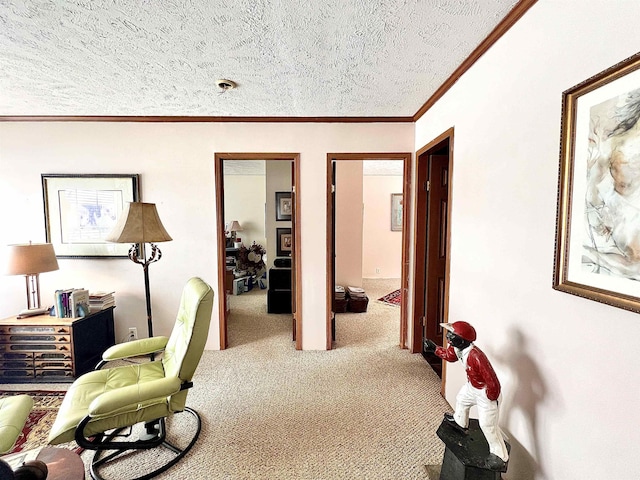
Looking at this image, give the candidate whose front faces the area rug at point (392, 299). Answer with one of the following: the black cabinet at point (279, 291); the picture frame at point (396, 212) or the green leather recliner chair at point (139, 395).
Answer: the picture frame

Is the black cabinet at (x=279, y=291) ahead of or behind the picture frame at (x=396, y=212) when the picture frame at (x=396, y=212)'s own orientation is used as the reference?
ahead

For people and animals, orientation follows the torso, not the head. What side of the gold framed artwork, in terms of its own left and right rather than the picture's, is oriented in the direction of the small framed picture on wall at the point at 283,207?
right

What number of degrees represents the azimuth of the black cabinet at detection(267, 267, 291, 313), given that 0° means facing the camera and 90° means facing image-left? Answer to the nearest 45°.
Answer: approximately 0°

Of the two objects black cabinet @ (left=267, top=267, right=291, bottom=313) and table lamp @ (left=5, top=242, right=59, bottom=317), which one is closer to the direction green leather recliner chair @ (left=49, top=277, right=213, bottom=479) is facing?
the table lamp

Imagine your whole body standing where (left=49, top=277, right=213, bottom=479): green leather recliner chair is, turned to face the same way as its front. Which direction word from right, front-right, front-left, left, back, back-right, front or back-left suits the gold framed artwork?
back-left

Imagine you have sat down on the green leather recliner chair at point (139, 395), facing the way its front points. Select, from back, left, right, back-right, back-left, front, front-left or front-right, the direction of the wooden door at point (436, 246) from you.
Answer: back

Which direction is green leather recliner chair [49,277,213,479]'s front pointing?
to the viewer's left

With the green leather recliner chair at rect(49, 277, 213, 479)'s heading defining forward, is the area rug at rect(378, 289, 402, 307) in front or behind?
behind
